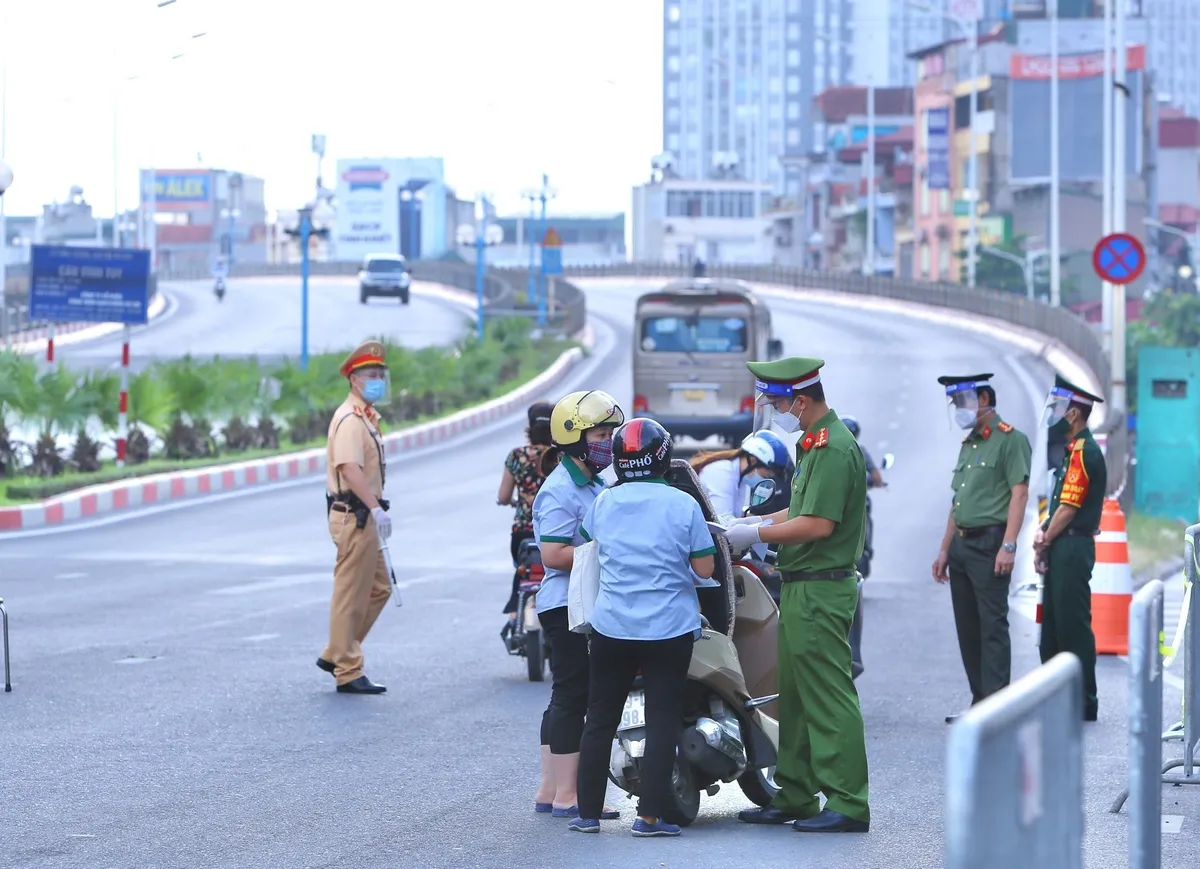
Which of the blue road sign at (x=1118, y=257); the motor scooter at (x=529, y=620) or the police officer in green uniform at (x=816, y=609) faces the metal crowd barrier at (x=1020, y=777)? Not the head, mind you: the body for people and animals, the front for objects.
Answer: the blue road sign

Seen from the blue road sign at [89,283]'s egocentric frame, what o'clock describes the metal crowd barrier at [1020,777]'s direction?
The metal crowd barrier is roughly at 12 o'clock from the blue road sign.

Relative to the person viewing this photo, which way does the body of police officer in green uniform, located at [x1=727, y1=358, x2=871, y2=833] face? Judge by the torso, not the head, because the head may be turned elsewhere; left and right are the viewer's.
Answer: facing to the left of the viewer

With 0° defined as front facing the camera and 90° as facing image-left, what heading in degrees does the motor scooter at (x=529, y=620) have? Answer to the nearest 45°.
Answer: approximately 180°

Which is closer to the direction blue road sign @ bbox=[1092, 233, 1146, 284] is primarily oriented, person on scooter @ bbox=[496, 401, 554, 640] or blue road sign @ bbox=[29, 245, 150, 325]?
the person on scooter

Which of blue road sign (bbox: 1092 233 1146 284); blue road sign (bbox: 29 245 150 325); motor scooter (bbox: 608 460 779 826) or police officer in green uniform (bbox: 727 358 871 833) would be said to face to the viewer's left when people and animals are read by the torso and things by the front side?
the police officer in green uniform

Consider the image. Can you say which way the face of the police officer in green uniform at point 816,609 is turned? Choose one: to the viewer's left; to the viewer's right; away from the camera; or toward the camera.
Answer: to the viewer's left

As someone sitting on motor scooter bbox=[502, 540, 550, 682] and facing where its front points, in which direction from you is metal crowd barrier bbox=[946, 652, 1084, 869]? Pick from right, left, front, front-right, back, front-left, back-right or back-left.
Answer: back

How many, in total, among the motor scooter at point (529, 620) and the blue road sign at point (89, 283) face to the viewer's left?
0

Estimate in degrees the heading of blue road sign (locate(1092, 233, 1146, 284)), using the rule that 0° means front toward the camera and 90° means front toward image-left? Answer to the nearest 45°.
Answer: approximately 0°

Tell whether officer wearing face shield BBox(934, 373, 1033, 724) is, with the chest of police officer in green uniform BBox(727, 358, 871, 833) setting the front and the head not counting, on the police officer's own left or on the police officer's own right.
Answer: on the police officer's own right

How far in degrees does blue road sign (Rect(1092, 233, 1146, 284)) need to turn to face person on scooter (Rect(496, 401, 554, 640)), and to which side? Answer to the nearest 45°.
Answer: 0° — it already faces them

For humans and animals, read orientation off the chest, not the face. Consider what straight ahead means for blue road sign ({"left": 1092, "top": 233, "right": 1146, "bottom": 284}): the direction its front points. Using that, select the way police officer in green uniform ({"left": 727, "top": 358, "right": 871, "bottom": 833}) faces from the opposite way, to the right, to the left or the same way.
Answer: to the right

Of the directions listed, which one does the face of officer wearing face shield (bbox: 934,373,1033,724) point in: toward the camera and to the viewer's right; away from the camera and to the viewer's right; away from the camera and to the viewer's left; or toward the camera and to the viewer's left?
toward the camera and to the viewer's left

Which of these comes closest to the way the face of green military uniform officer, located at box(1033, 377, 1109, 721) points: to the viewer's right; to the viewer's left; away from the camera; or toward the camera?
to the viewer's left

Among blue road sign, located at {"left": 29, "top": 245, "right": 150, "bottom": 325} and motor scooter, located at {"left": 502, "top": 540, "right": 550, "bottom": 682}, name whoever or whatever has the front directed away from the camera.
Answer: the motor scooter

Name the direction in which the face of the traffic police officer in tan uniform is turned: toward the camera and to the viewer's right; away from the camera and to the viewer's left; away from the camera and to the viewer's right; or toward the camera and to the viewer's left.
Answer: toward the camera and to the viewer's right
